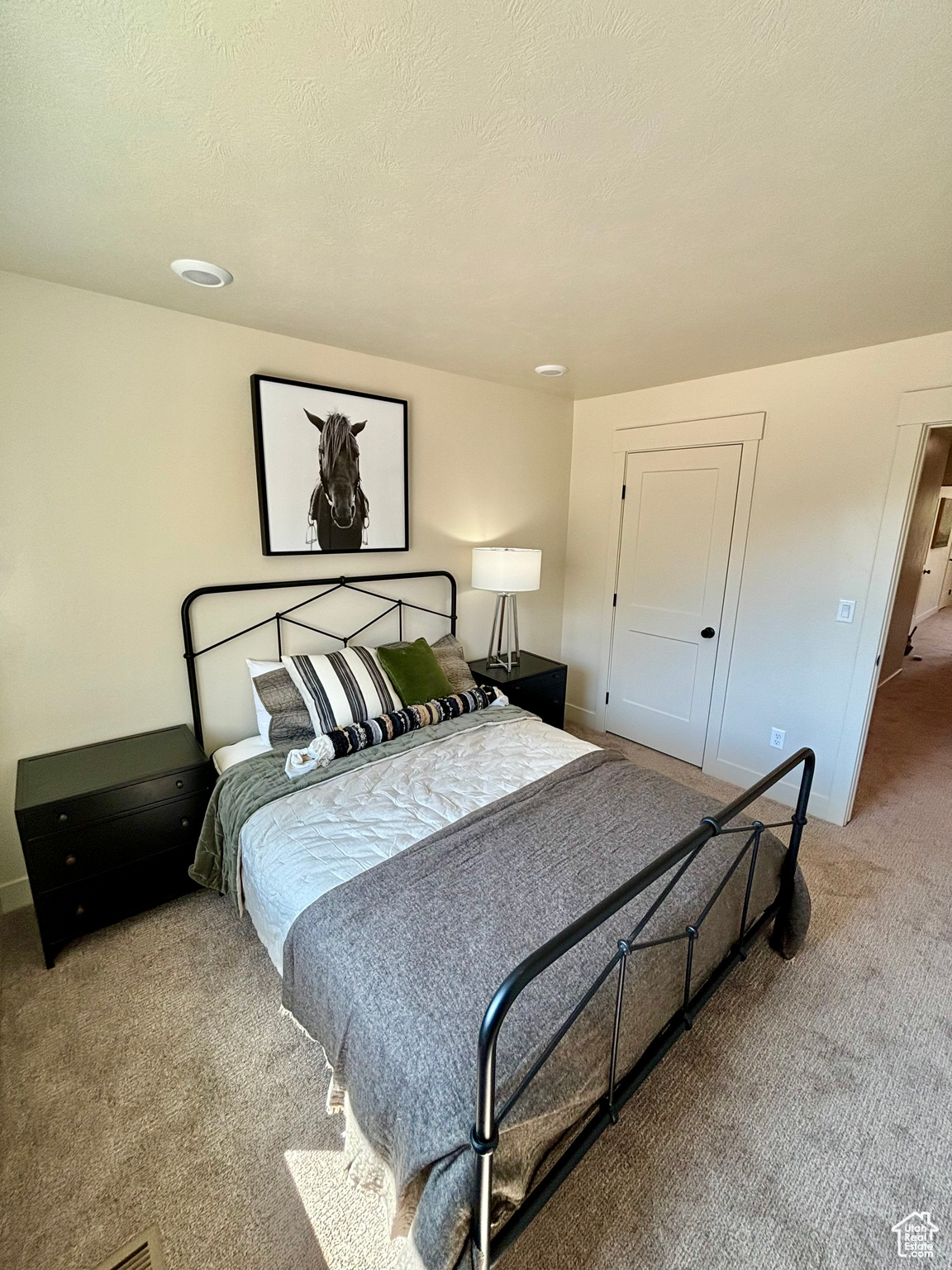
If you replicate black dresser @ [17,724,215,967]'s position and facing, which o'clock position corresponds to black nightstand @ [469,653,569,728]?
The black nightstand is roughly at 9 o'clock from the black dresser.

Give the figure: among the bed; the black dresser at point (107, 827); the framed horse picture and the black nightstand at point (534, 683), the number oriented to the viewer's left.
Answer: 0

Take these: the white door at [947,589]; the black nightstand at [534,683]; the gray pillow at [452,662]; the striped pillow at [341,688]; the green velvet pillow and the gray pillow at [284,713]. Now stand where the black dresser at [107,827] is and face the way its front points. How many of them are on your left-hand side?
6

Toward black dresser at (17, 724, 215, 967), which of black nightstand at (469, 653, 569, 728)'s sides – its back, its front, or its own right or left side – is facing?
right

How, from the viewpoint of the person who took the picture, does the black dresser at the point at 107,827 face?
facing the viewer

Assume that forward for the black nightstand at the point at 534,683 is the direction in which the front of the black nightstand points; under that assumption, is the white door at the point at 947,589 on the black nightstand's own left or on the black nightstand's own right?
on the black nightstand's own left

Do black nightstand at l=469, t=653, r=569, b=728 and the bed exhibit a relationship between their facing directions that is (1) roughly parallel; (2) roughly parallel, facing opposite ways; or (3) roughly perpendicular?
roughly parallel

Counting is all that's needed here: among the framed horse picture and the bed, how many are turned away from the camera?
0

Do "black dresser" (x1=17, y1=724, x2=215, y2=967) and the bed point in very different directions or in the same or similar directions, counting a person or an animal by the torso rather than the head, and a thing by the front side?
same or similar directions

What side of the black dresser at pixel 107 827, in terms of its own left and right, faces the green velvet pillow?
left

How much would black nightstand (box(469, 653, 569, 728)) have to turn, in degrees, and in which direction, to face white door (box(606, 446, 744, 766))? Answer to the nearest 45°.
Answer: approximately 45° to its left

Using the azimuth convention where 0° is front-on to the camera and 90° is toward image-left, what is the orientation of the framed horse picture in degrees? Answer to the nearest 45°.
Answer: approximately 315°

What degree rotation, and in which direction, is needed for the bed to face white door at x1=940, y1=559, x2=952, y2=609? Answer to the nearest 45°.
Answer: approximately 90° to its left

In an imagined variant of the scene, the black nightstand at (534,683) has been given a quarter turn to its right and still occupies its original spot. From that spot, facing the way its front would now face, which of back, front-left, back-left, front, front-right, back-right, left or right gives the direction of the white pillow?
front

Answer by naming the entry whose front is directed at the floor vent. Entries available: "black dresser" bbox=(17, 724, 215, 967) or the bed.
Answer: the black dresser
